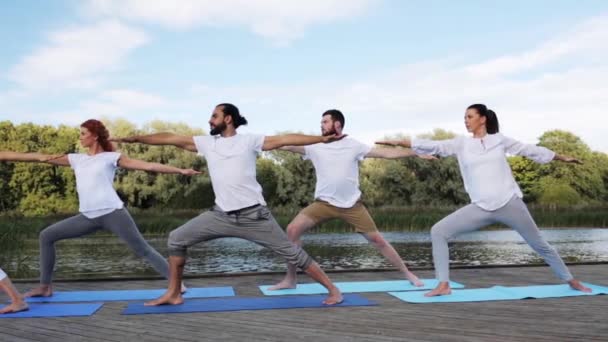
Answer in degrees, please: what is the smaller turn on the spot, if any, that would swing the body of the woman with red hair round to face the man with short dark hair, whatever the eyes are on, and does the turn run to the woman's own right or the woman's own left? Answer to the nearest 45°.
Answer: approximately 90° to the woman's own left

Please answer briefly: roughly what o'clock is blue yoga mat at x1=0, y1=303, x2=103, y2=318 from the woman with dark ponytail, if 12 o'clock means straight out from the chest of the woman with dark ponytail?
The blue yoga mat is roughly at 2 o'clock from the woman with dark ponytail.

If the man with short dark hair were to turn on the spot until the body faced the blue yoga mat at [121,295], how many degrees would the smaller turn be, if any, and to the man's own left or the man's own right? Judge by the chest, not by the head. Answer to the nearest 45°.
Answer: approximately 90° to the man's own right

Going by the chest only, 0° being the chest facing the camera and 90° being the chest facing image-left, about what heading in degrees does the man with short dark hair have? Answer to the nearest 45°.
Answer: approximately 0°

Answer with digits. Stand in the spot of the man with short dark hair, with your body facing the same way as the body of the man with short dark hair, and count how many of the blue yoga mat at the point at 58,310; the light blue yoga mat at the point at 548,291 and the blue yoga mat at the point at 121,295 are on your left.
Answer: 1

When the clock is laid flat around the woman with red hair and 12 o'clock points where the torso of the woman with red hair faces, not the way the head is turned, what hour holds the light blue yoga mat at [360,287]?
The light blue yoga mat is roughly at 9 o'clock from the woman with red hair.

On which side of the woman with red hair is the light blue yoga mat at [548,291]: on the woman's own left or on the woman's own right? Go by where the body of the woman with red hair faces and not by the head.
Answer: on the woman's own left

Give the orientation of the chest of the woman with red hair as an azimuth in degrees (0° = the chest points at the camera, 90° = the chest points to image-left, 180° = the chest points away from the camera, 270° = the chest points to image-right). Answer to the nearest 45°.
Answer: approximately 0°

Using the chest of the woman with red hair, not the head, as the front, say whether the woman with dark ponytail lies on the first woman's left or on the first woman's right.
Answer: on the first woman's left
